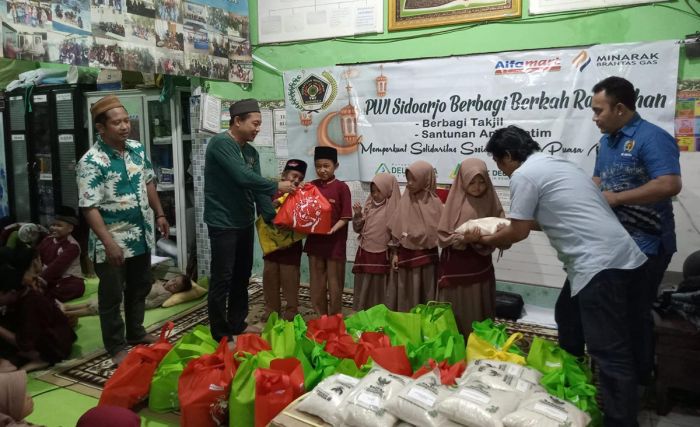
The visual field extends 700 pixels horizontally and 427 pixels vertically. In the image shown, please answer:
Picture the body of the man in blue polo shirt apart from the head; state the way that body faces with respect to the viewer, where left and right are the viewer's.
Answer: facing the viewer and to the left of the viewer

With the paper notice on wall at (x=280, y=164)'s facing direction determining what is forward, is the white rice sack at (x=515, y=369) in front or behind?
in front

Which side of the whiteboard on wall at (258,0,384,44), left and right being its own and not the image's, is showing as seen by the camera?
front

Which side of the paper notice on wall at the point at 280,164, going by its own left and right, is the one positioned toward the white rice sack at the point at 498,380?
front

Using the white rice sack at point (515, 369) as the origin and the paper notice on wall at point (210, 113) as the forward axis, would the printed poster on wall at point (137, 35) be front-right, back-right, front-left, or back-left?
front-left

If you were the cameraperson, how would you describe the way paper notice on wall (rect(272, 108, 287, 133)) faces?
facing the viewer

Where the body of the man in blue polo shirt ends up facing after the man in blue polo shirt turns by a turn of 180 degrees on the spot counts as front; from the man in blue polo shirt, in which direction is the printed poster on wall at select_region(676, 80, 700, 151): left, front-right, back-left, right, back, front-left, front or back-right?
front-left

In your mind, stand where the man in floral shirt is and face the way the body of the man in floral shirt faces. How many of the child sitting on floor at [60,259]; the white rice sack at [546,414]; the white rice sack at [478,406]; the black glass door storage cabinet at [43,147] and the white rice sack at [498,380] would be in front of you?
3

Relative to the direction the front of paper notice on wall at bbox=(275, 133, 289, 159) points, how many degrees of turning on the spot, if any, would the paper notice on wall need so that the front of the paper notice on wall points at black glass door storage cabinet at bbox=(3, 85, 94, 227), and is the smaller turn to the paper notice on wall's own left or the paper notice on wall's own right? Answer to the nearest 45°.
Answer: approximately 135° to the paper notice on wall's own right

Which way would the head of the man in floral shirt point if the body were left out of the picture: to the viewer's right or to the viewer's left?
to the viewer's right

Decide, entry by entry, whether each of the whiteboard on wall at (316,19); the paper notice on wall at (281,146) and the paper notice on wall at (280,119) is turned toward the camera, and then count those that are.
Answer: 3

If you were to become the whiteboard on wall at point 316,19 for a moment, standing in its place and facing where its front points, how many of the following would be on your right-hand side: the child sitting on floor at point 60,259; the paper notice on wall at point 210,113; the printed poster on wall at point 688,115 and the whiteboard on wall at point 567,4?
2

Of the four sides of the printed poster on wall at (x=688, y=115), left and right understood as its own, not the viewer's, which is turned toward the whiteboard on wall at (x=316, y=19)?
right

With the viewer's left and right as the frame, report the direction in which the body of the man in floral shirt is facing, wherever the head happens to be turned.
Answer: facing the viewer and to the right of the viewer

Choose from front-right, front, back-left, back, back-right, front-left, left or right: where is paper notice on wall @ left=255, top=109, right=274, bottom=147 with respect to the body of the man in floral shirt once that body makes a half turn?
right

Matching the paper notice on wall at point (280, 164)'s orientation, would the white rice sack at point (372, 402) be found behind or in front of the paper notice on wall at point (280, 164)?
in front

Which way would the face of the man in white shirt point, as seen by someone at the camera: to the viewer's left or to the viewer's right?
to the viewer's left

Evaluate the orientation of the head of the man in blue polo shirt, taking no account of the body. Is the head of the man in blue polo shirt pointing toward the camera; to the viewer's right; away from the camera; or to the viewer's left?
to the viewer's left

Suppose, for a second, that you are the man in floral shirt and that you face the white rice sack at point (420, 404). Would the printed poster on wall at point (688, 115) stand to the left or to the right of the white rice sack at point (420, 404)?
left

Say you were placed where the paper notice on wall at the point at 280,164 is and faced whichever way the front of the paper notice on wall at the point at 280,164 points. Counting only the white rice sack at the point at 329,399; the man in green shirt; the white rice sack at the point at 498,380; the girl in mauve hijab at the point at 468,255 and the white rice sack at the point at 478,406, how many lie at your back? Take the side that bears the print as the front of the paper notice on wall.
0

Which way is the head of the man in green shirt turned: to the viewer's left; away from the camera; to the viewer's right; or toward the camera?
to the viewer's right

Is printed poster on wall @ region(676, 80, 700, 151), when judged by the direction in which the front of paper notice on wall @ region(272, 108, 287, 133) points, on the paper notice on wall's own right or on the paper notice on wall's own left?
on the paper notice on wall's own left
